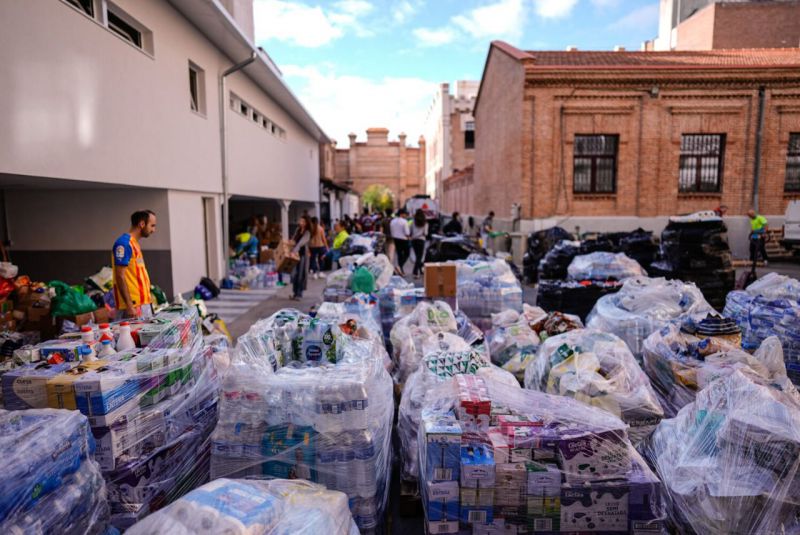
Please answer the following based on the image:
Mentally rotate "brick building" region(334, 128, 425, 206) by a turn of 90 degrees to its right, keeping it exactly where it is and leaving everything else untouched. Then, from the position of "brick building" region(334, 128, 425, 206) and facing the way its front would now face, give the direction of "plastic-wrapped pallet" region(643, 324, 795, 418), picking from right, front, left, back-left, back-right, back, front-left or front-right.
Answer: left

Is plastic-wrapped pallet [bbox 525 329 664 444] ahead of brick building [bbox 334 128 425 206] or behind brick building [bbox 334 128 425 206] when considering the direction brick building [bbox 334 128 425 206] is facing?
ahead

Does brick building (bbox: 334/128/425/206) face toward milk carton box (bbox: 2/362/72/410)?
yes

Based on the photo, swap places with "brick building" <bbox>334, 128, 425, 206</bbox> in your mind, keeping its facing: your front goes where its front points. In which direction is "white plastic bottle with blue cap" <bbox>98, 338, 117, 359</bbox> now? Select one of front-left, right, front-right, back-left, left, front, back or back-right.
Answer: front

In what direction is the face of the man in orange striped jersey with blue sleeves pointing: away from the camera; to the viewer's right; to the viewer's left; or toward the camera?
to the viewer's right

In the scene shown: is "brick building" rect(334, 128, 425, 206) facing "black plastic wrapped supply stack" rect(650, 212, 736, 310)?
yes

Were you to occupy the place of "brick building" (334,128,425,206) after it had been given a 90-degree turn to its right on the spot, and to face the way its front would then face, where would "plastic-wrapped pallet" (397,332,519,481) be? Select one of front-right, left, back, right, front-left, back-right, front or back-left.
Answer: left

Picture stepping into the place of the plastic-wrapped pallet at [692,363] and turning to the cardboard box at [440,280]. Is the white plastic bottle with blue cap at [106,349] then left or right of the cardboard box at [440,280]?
left

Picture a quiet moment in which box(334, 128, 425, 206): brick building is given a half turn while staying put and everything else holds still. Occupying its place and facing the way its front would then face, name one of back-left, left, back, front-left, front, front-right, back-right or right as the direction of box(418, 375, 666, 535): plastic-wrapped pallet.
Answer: back

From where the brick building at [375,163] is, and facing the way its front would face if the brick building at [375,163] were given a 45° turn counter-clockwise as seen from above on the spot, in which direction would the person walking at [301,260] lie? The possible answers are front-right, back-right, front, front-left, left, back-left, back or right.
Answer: front-right

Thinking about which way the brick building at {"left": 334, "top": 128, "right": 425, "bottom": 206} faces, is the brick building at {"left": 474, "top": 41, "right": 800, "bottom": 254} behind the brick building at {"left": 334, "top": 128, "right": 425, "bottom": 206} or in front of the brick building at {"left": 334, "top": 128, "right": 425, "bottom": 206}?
in front

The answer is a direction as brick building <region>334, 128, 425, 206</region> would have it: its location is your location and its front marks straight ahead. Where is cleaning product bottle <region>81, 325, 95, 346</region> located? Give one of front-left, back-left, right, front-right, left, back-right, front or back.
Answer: front

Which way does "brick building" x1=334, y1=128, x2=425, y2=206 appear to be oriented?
toward the camera

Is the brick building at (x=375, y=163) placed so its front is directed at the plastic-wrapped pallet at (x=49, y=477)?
yes

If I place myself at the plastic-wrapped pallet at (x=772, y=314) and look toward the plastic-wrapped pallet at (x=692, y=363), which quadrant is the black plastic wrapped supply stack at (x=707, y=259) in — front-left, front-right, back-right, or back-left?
back-right

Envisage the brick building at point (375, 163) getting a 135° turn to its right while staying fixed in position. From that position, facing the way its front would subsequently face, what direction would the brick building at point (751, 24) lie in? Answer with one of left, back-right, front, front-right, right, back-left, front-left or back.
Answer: back

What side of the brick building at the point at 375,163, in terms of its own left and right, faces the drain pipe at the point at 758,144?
front

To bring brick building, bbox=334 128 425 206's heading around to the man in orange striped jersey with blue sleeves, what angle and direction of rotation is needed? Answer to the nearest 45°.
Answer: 0° — it already faces them

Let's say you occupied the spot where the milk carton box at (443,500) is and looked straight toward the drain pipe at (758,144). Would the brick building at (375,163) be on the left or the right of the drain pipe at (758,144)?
left

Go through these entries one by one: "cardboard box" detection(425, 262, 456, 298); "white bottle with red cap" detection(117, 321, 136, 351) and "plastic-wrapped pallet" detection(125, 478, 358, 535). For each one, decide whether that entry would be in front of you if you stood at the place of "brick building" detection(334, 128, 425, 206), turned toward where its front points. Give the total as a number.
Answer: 3

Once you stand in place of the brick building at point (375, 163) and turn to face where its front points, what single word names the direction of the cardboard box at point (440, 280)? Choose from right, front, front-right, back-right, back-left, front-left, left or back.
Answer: front

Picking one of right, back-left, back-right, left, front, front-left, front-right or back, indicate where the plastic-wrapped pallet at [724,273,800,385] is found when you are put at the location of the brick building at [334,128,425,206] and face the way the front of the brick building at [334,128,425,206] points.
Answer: front

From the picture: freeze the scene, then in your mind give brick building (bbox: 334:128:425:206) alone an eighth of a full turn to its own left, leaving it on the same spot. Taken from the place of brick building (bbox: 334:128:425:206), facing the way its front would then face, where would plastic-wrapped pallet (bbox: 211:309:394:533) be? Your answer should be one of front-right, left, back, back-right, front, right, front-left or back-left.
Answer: front-right
